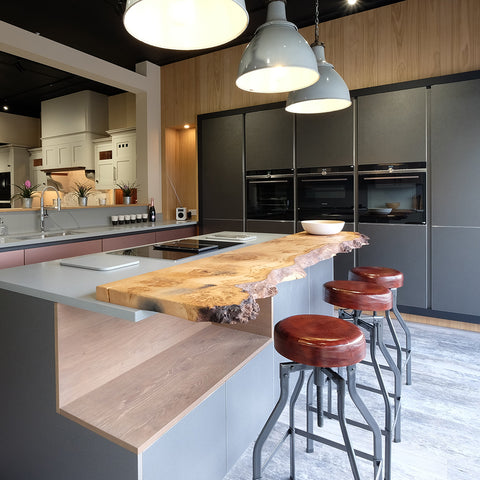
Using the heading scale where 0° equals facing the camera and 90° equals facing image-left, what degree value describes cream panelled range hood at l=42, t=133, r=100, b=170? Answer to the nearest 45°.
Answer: approximately 45°

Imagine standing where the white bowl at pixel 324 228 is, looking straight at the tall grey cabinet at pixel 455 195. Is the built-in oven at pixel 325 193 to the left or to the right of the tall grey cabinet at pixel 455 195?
left
